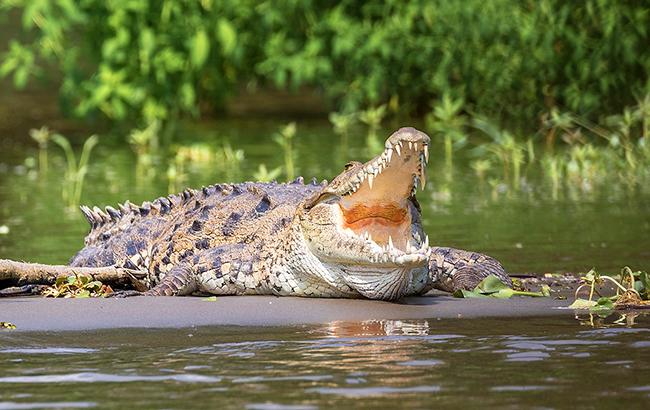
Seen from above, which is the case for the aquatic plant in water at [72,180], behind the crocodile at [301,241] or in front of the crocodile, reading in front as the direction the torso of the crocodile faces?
behind

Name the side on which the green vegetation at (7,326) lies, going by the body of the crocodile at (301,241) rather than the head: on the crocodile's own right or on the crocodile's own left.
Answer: on the crocodile's own right

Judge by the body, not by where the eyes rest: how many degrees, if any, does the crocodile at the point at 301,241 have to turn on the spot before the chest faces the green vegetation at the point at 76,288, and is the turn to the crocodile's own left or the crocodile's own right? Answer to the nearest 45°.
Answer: approximately 135° to the crocodile's own right

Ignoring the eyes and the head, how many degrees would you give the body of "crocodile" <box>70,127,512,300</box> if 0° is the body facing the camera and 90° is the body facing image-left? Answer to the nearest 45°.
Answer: approximately 315°

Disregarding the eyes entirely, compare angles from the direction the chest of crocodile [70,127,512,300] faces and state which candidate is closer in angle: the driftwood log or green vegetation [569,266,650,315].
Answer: the green vegetation

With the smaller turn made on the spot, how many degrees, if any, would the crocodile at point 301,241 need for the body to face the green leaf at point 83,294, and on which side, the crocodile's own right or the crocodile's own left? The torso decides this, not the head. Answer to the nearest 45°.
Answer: approximately 135° to the crocodile's own right
